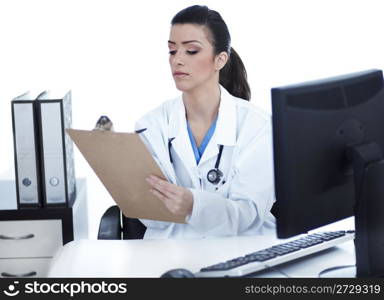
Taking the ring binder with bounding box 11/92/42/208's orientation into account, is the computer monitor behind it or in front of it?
in front

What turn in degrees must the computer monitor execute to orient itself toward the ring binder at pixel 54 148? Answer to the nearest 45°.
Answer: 0° — it already faces it

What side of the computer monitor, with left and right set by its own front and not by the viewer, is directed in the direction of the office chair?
front

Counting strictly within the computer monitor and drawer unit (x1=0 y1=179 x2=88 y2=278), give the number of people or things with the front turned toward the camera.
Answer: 1

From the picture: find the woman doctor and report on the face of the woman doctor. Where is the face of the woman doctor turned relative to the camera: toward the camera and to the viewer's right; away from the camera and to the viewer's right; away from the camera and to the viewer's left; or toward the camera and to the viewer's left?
toward the camera and to the viewer's left

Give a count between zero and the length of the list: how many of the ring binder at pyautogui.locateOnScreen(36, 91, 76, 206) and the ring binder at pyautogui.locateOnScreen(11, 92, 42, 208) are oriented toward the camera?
2

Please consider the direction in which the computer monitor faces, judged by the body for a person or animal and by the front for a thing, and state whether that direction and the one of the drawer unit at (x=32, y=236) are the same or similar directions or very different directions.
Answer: very different directions

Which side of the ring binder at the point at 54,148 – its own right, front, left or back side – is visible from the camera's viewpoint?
front

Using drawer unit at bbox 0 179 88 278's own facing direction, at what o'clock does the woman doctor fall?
The woman doctor is roughly at 10 o'clock from the drawer unit.

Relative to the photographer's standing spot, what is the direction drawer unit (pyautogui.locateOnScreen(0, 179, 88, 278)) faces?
facing the viewer
